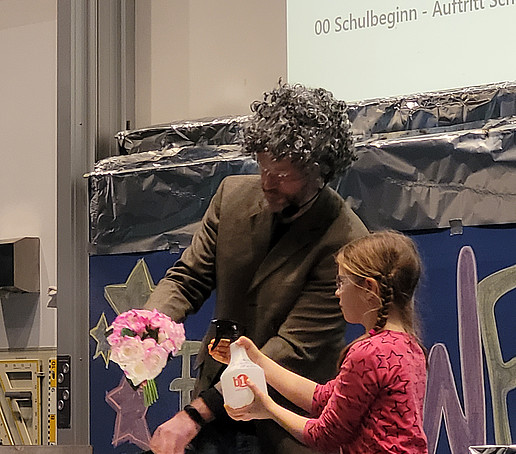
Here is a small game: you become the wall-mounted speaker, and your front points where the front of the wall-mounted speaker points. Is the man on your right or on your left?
on your left

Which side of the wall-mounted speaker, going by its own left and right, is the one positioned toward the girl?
left

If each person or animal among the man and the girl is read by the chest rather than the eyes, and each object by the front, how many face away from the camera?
0

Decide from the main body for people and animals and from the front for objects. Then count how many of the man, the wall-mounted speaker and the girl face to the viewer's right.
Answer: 0

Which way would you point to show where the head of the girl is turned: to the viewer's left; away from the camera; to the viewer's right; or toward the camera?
to the viewer's left

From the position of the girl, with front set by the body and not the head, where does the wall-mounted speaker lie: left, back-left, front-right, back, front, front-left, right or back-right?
front-right

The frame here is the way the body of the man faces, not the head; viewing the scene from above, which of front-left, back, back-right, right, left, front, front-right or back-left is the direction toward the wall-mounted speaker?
right

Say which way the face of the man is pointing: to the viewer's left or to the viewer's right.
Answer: to the viewer's left

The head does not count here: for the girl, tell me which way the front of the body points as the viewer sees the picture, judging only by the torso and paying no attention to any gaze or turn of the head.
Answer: to the viewer's left
